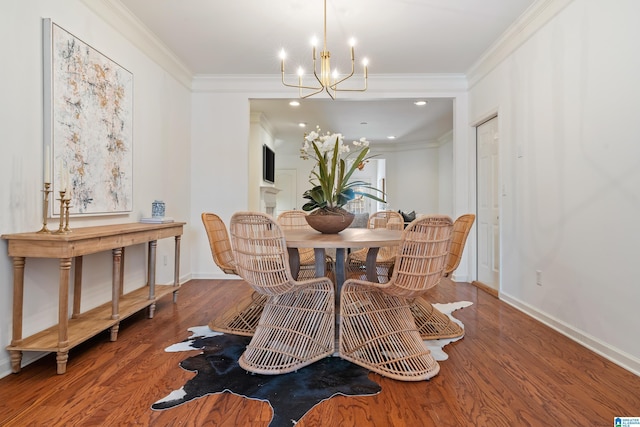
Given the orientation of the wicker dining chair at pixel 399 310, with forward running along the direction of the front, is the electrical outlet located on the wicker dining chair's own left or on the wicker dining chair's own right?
on the wicker dining chair's own right

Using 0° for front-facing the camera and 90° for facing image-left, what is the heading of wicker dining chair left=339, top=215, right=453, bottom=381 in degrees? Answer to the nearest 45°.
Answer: approximately 135°

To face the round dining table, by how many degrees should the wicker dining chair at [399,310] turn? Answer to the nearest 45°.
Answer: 0° — it already faces it

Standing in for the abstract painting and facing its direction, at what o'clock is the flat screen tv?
The flat screen tv is roughly at 9 o'clock from the abstract painting.

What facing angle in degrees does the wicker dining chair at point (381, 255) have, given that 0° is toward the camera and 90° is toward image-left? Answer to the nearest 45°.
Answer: approximately 45°

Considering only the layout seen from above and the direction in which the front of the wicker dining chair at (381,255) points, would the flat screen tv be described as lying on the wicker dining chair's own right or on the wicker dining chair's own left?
on the wicker dining chair's own right

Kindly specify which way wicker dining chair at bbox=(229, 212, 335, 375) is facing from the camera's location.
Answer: facing away from the viewer and to the right of the viewer

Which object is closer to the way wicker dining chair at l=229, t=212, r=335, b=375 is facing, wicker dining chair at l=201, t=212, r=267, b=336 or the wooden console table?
the wicker dining chair

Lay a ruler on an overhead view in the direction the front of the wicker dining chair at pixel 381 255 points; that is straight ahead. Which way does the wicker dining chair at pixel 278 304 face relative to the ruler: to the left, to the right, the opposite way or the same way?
the opposite way
